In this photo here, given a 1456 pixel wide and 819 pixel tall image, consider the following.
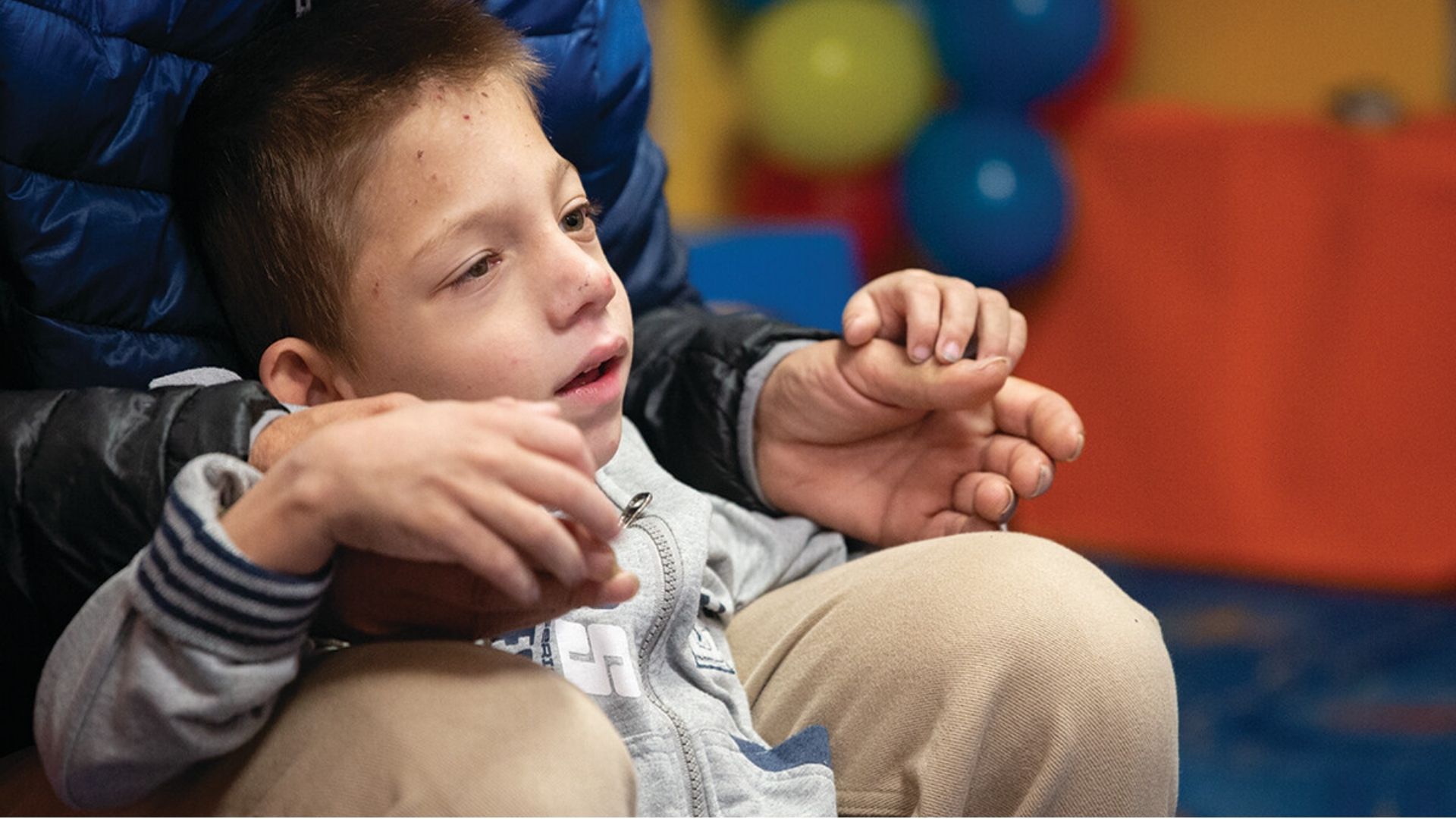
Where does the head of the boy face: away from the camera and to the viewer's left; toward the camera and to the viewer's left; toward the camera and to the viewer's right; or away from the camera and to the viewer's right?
toward the camera and to the viewer's right

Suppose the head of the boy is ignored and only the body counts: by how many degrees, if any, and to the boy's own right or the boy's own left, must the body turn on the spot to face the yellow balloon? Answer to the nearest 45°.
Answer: approximately 135° to the boy's own left

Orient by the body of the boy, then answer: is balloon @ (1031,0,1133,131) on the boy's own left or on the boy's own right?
on the boy's own left

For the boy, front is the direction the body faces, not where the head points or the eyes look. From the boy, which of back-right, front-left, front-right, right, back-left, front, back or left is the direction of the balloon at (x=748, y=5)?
back-left

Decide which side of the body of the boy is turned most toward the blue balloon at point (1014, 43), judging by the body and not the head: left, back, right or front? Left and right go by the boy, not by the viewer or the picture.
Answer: left

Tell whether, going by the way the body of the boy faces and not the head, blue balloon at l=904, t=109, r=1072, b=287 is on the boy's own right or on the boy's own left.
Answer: on the boy's own left
